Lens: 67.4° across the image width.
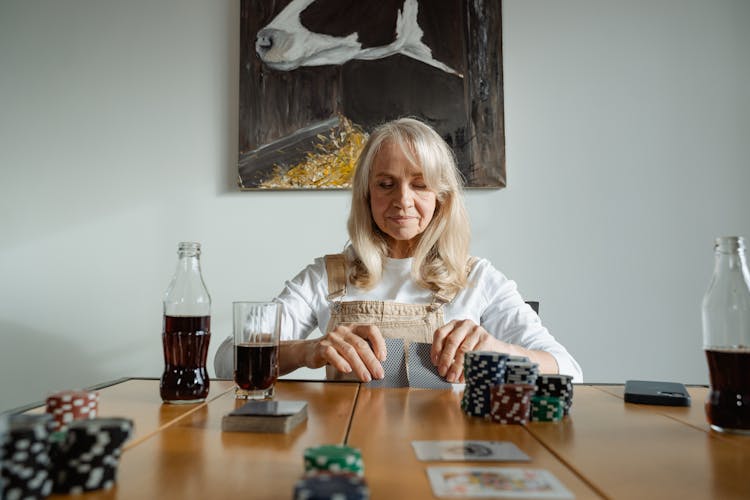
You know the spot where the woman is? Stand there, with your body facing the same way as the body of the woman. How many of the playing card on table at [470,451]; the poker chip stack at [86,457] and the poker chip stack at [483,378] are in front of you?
3

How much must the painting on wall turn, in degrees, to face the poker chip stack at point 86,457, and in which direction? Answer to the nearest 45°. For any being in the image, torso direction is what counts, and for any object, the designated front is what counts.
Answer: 0° — it already faces it

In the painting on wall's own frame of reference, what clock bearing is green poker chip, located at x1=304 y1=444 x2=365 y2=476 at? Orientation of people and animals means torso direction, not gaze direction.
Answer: The green poker chip is roughly at 12 o'clock from the painting on wall.

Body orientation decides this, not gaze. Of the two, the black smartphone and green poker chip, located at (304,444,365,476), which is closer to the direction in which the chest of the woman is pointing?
the green poker chip

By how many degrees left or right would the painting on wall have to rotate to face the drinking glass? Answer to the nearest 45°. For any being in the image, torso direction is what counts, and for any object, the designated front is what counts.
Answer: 0° — it already faces it

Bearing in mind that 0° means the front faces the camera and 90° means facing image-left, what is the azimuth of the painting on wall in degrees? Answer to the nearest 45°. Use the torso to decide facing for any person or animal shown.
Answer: approximately 0°

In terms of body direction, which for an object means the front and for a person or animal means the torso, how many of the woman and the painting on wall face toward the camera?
2

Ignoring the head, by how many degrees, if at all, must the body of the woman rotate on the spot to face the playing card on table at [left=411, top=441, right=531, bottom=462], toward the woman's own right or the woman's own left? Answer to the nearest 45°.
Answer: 0° — they already face it

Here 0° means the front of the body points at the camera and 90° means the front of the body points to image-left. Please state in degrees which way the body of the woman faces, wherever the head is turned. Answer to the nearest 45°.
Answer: approximately 0°

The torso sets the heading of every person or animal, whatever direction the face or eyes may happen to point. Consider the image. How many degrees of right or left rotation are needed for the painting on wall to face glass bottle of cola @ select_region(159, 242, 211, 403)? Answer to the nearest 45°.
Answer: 0° — it already faces it
